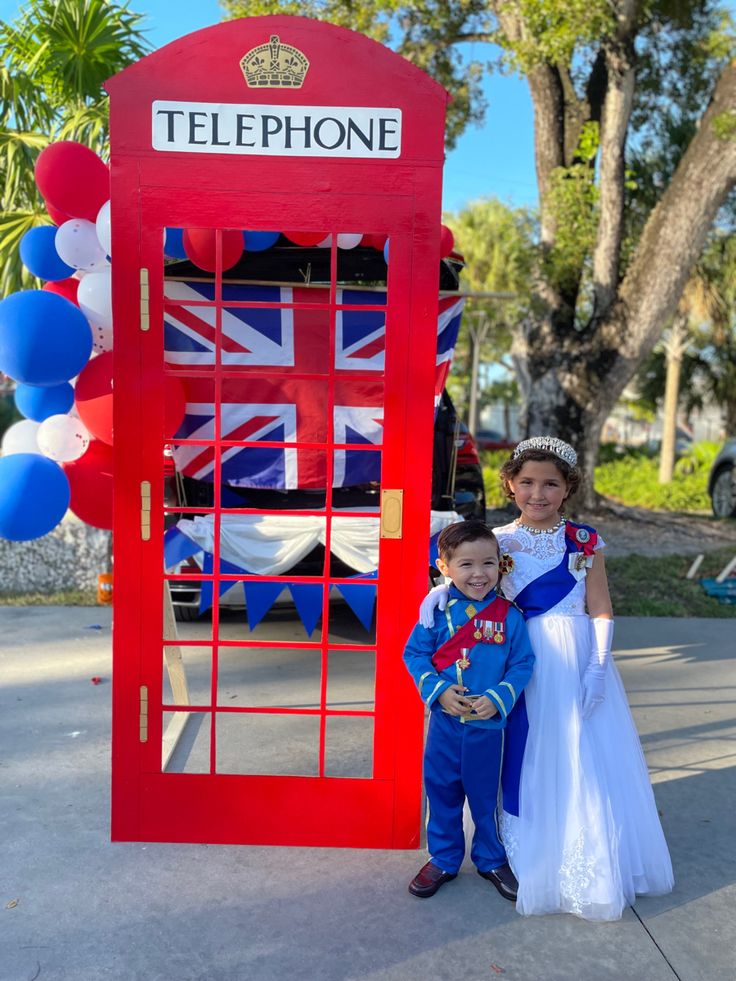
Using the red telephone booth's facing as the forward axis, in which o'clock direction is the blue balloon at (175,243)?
The blue balloon is roughly at 5 o'clock from the red telephone booth.

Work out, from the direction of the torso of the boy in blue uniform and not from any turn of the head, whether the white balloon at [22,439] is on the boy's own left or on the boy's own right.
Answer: on the boy's own right

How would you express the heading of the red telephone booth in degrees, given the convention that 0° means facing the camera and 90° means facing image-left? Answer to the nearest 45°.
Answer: approximately 0°

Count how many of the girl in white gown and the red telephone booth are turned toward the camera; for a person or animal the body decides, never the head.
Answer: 2

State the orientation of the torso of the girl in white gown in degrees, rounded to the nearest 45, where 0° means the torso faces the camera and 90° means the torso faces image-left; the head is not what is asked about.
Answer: approximately 0°

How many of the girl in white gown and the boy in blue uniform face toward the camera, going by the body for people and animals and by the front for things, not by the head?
2

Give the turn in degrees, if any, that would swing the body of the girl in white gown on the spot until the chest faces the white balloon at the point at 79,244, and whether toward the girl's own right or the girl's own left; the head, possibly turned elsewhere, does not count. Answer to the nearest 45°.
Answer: approximately 90° to the girl's own right

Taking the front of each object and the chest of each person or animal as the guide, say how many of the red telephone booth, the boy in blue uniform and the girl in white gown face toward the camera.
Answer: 3

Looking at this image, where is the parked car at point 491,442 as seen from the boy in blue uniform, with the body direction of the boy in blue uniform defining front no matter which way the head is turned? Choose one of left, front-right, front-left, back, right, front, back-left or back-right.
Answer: back

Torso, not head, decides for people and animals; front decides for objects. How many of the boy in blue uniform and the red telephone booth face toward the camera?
2

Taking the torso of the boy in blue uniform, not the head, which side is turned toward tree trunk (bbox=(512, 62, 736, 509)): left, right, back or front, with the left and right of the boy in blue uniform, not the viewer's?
back

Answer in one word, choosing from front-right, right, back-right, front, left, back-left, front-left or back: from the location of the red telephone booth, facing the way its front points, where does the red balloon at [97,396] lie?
back-right
